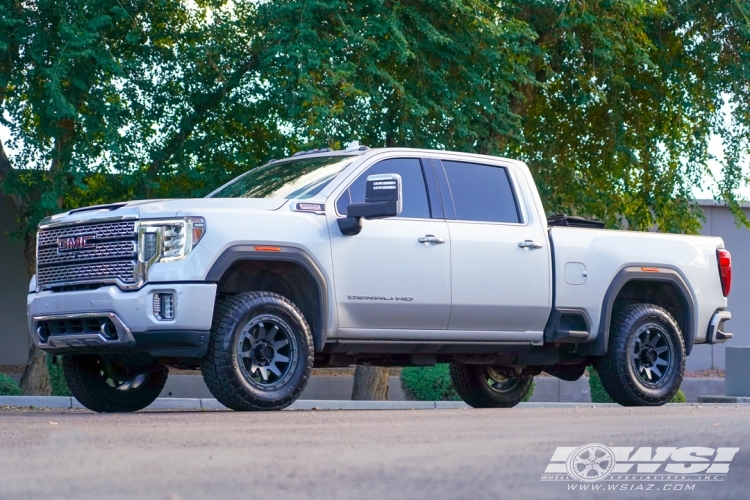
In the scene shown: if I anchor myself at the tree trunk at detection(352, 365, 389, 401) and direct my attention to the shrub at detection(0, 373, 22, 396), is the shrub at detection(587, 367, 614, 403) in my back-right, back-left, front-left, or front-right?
back-left

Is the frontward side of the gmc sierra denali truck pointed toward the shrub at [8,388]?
no

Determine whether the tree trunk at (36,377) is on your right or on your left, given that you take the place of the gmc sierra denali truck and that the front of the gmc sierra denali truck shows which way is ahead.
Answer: on your right

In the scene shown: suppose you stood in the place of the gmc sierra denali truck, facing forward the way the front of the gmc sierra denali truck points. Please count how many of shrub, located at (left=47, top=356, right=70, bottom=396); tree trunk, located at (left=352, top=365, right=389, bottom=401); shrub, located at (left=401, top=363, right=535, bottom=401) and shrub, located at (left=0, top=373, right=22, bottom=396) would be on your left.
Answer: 0

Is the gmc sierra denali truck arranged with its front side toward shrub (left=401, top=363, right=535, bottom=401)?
no

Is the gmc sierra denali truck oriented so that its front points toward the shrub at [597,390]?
no

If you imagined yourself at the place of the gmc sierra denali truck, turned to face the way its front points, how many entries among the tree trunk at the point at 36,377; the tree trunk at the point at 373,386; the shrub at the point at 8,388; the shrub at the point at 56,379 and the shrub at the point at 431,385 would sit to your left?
0

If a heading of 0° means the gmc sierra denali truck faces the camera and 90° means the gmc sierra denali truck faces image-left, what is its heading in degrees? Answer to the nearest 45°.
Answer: approximately 45°

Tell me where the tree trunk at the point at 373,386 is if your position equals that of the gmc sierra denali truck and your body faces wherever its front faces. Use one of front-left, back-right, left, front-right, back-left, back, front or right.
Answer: back-right

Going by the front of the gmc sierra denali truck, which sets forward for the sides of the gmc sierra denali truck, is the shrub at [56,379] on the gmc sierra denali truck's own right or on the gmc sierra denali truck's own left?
on the gmc sierra denali truck's own right
